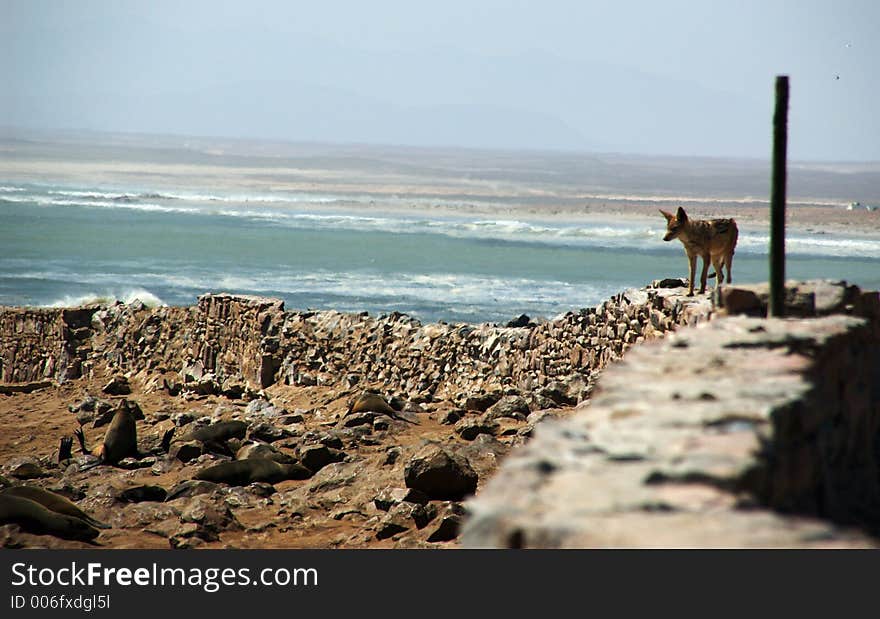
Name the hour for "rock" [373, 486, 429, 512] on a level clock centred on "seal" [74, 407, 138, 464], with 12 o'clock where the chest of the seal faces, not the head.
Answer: The rock is roughly at 2 o'clock from the seal.

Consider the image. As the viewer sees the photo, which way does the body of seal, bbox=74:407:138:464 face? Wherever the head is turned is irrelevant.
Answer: to the viewer's right

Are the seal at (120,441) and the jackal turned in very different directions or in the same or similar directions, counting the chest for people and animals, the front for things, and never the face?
very different directions

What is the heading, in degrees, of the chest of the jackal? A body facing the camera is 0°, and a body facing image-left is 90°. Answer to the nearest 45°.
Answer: approximately 45°
